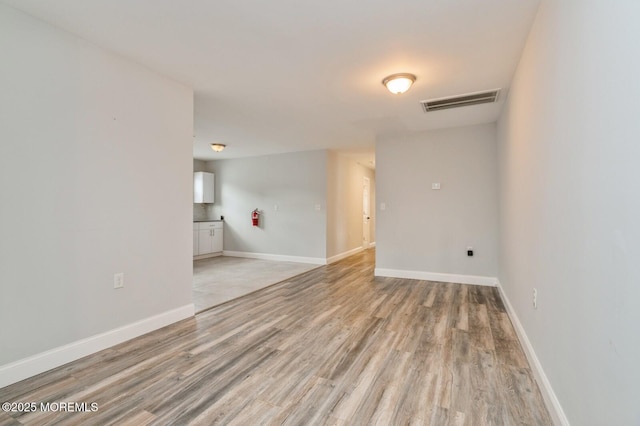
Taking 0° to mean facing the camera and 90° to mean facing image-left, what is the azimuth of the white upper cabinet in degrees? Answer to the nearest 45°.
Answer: approximately 315°

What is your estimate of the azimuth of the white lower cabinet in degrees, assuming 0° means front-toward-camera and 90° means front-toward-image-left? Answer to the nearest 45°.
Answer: approximately 315°

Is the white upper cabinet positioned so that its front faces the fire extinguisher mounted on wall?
yes

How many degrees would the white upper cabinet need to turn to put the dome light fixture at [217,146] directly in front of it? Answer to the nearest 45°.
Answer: approximately 45° to its right

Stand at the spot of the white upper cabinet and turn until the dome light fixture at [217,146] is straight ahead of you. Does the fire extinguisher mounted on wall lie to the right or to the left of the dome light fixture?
left
